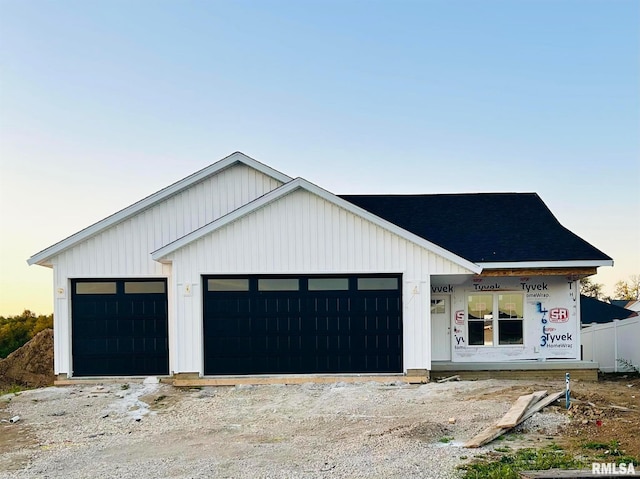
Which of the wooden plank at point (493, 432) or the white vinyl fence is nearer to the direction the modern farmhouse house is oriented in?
the wooden plank

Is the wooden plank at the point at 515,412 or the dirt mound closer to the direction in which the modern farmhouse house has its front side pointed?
the wooden plank

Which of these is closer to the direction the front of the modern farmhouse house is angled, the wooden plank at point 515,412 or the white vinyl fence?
the wooden plank

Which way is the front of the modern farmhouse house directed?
toward the camera
